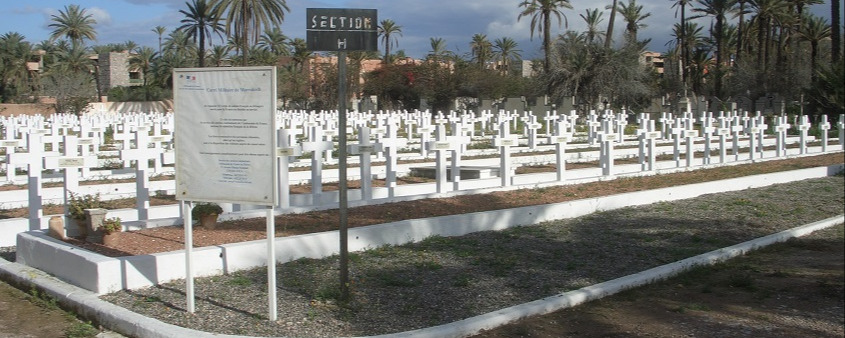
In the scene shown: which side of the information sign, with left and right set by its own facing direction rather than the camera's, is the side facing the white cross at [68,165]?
back

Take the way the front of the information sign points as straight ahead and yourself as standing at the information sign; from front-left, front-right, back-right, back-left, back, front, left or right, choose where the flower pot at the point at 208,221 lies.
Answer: back

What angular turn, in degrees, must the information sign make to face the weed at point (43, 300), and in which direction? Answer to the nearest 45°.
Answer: approximately 135° to its right

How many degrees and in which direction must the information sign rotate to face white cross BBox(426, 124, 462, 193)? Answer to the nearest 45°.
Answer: approximately 135° to its left

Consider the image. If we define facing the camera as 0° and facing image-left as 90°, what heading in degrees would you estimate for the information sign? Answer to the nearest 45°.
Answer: approximately 0°

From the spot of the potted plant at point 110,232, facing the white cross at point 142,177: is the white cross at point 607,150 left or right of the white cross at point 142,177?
right

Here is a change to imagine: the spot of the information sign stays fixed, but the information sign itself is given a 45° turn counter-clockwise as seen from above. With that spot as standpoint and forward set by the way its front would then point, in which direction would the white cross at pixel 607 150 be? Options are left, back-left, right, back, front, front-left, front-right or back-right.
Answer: left

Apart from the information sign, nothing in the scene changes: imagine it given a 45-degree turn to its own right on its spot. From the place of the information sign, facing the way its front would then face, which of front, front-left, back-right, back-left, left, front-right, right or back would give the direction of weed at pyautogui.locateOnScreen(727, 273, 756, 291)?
back-left

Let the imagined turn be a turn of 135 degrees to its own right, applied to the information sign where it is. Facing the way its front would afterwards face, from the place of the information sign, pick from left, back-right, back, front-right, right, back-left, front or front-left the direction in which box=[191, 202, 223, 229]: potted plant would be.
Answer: front-right

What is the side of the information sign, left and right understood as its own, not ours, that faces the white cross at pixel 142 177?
back

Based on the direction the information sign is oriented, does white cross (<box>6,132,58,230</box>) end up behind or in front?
behind

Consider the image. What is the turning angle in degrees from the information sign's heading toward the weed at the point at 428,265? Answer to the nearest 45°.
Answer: approximately 135° to its left

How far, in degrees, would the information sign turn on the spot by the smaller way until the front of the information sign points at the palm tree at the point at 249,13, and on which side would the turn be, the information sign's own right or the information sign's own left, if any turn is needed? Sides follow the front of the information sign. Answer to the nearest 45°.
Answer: approximately 180°
